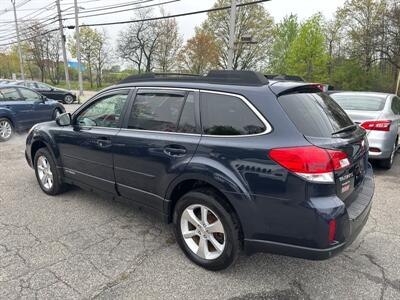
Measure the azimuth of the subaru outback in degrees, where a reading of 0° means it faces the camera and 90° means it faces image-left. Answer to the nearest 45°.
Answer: approximately 135°

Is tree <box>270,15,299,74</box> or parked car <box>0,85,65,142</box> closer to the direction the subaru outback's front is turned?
the parked car

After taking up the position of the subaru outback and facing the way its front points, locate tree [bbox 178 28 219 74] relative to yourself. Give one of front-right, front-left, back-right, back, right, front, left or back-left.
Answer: front-right

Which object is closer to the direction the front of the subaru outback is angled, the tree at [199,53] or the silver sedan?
the tree
